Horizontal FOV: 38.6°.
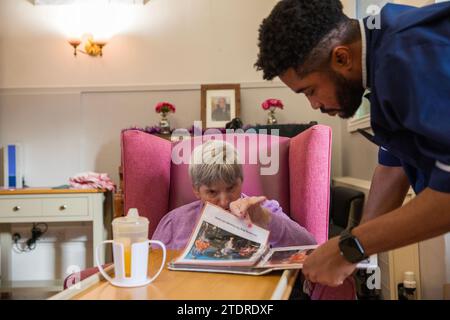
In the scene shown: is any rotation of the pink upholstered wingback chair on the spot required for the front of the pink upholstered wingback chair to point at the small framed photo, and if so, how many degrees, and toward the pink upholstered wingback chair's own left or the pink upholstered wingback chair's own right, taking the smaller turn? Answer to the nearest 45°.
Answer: approximately 180°

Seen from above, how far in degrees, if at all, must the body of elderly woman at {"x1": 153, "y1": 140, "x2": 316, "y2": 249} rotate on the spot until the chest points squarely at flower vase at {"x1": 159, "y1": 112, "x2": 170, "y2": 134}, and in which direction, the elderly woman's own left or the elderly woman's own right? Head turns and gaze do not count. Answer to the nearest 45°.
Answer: approximately 180°

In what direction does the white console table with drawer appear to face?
toward the camera

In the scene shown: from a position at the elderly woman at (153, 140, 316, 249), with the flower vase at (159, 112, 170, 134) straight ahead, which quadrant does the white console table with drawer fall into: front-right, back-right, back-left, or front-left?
front-left

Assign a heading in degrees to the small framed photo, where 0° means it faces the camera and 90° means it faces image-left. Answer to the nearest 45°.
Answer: approximately 0°

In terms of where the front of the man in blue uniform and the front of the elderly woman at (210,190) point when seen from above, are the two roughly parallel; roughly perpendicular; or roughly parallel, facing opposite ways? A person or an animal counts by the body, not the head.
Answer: roughly perpendicular

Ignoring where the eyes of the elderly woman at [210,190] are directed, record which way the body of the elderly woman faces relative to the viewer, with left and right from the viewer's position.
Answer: facing the viewer

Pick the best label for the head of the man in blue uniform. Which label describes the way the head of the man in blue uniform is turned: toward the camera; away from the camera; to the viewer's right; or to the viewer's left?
to the viewer's left

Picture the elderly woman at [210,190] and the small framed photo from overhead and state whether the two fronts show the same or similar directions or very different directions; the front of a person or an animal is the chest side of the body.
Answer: same or similar directions

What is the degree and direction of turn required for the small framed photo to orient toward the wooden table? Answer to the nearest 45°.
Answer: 0° — it already faces it

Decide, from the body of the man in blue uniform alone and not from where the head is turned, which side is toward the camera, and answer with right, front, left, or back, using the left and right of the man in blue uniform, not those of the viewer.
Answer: left

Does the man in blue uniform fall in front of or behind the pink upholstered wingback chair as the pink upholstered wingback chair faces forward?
in front

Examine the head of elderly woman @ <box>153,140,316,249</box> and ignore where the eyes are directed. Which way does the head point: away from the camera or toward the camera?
toward the camera

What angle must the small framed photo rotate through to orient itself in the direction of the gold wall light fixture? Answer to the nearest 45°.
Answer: approximately 90° to its right
